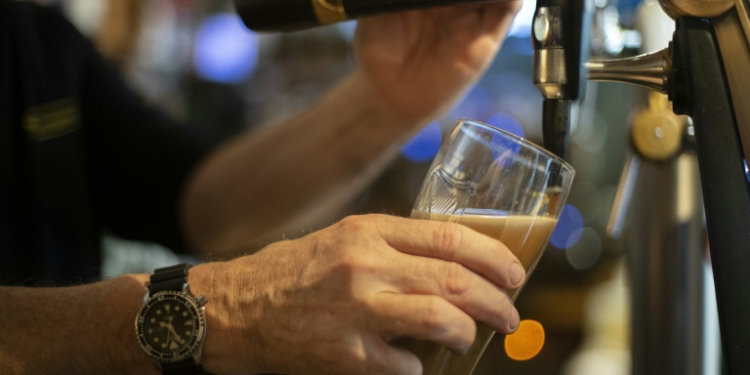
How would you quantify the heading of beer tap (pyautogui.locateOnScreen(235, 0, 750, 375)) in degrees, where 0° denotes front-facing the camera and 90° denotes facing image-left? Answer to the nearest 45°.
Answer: approximately 90°
